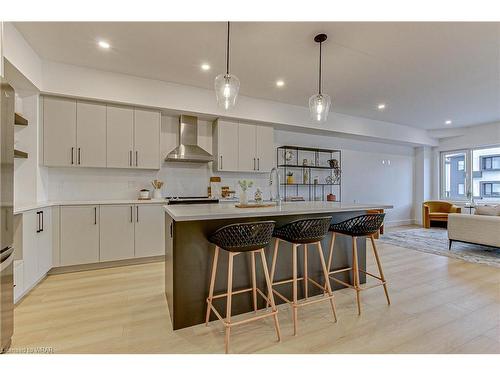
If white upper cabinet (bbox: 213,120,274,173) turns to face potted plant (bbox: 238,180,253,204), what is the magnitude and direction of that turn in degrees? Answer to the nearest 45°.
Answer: approximately 45° to its right

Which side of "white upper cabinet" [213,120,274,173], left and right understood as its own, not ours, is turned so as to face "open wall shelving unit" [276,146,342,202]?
left

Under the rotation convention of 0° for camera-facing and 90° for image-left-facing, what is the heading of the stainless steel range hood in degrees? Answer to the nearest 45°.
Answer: approximately 0°

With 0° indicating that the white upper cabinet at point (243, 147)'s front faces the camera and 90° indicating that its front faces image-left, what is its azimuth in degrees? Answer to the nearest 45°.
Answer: approximately 315°

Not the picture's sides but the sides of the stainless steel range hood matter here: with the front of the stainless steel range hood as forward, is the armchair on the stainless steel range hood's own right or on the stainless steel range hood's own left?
on the stainless steel range hood's own left

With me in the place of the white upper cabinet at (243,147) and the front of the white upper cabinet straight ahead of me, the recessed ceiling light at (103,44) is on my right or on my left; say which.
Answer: on my right

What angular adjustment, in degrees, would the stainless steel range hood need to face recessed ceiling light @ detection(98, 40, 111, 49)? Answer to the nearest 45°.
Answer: approximately 45° to its right

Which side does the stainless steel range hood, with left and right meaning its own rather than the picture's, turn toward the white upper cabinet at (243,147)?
left
